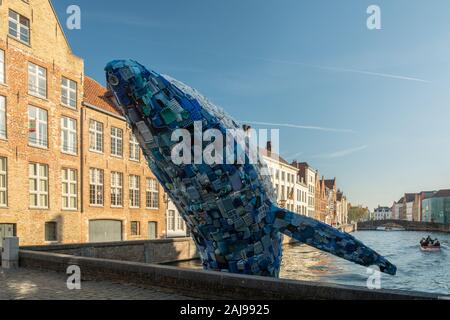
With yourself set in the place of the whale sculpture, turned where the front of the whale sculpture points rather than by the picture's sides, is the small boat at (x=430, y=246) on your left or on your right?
on your right

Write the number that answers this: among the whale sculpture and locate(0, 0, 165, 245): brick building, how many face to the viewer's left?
1

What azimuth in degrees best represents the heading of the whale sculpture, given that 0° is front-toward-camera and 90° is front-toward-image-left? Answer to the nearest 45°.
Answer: approximately 90°
